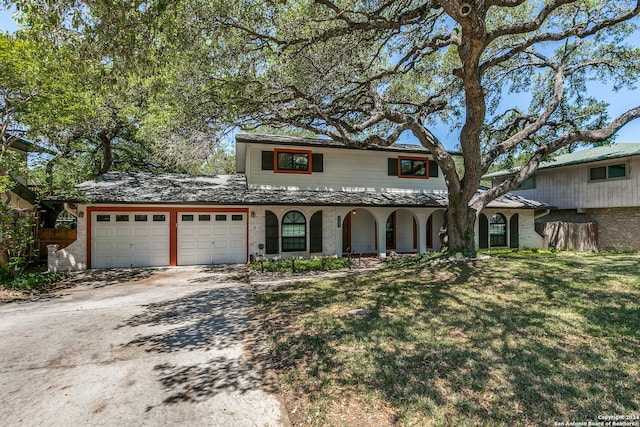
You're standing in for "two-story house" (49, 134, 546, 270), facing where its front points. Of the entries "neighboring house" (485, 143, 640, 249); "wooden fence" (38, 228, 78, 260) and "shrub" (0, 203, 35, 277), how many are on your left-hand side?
1

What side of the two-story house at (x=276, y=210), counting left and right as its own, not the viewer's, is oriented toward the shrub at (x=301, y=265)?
front

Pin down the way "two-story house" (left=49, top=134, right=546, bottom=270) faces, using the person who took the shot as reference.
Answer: facing the viewer

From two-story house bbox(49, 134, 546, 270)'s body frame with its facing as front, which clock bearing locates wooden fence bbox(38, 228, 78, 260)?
The wooden fence is roughly at 3 o'clock from the two-story house.

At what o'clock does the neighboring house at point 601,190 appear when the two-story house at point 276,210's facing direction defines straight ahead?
The neighboring house is roughly at 9 o'clock from the two-story house.

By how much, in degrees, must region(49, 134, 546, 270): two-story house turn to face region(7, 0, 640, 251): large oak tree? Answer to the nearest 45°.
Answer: approximately 45° to its left

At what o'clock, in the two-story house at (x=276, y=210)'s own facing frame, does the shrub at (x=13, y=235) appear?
The shrub is roughly at 2 o'clock from the two-story house.

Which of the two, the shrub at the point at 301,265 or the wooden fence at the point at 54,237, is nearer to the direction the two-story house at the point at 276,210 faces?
the shrub

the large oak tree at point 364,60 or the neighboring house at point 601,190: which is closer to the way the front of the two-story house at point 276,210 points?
the large oak tree
